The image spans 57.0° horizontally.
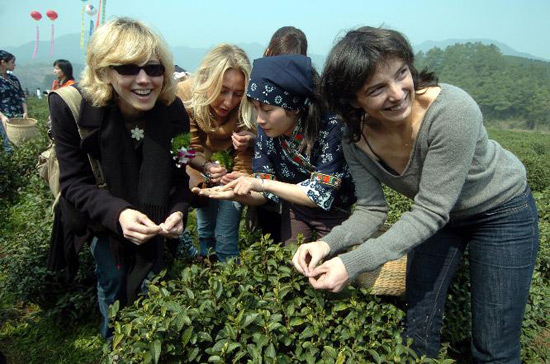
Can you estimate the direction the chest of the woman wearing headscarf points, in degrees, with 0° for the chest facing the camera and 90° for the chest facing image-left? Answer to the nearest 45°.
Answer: approximately 45°

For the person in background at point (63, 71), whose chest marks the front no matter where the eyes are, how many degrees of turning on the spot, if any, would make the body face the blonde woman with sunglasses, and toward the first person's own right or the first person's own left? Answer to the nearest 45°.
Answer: approximately 45° to the first person's own left

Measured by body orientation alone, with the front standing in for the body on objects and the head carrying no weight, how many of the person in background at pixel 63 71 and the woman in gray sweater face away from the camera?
0

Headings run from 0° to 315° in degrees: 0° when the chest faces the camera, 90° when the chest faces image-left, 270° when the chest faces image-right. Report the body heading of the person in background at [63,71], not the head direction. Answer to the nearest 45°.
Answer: approximately 45°

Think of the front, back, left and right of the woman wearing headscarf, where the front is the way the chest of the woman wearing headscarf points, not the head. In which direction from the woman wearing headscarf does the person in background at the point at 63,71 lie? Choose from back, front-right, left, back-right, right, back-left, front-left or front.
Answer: right

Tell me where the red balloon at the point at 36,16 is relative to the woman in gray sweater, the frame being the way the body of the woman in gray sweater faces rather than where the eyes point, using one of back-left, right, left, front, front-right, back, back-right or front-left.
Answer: right

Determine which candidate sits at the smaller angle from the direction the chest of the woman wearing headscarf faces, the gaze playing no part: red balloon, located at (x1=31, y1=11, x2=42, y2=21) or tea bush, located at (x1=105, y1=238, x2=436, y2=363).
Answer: the tea bush

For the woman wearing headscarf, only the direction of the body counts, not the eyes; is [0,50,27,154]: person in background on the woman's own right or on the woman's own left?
on the woman's own right

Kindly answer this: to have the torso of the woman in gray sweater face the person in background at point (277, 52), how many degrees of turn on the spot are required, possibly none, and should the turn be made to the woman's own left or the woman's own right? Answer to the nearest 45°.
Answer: approximately 90° to the woman's own right
